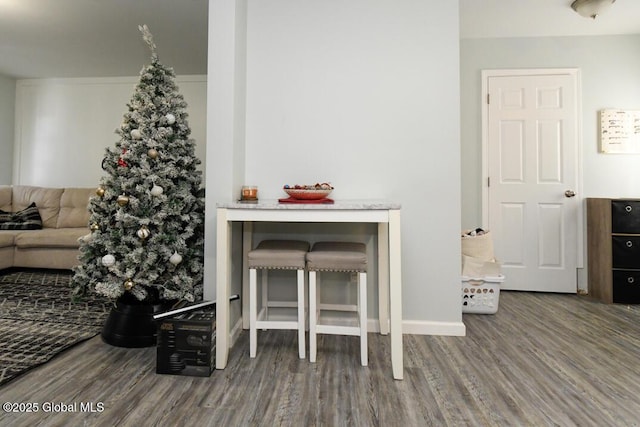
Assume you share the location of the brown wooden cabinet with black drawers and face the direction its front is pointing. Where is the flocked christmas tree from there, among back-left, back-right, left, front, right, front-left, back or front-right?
right

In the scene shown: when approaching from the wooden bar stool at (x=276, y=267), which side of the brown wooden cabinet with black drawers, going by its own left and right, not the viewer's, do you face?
right

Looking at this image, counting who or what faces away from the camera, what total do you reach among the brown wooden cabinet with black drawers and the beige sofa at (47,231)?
0

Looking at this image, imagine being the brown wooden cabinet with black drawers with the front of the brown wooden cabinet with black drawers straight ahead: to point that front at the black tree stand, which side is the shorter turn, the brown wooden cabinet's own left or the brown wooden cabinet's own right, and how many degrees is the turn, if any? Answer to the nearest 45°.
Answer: approximately 90° to the brown wooden cabinet's own right

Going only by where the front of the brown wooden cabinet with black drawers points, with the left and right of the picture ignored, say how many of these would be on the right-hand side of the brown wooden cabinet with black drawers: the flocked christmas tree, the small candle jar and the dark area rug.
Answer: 3

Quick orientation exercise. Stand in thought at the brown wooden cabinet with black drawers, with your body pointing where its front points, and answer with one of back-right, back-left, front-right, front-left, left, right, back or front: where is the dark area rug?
right

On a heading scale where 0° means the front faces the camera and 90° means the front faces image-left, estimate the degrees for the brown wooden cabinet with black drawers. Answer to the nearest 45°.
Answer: approximately 315°

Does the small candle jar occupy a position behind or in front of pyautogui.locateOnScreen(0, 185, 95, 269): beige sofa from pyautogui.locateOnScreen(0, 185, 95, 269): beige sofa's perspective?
in front

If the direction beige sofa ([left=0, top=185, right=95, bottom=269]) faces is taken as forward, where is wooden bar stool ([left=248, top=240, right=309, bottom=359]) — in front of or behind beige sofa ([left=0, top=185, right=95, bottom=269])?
in front

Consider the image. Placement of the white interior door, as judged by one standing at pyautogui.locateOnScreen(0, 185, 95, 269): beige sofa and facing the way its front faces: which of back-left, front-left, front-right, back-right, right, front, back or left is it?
front-left

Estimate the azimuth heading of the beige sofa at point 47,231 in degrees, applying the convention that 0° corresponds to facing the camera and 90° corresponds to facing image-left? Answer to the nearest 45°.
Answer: approximately 0°
